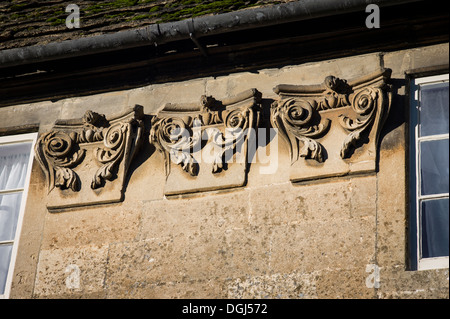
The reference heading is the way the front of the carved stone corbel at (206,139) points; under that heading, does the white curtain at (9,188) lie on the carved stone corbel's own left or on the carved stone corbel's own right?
on the carved stone corbel's own right

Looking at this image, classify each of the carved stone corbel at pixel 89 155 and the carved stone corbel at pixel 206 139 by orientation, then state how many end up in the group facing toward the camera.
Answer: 2

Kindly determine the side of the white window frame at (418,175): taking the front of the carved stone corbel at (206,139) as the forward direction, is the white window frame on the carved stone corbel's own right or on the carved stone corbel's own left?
on the carved stone corbel's own left

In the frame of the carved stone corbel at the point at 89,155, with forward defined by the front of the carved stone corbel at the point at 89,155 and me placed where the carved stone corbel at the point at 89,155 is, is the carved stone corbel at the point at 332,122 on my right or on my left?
on my left

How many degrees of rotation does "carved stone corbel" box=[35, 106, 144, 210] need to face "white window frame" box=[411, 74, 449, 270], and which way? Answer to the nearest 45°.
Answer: approximately 45° to its left

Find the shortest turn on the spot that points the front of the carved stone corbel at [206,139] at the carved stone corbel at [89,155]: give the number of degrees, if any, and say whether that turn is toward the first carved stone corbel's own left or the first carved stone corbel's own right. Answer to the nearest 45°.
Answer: approximately 90° to the first carved stone corbel's own right

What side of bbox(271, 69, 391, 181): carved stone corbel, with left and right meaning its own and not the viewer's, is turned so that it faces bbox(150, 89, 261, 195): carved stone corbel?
right

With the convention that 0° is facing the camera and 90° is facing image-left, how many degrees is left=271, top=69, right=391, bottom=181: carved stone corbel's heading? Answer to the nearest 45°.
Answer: approximately 0°

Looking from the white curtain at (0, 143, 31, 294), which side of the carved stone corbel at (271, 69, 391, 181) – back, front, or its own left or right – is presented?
right

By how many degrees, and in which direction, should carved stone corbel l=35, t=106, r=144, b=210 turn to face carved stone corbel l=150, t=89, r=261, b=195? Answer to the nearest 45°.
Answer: approximately 45° to its left

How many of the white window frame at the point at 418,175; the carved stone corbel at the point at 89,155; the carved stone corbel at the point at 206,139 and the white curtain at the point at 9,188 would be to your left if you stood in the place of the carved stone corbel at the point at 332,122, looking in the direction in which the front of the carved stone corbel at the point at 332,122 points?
1

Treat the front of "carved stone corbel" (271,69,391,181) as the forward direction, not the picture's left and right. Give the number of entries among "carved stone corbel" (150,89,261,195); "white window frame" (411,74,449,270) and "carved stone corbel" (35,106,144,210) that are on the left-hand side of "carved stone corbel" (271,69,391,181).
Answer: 1
